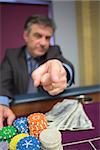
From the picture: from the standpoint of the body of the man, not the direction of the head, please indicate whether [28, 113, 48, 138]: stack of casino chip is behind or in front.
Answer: in front

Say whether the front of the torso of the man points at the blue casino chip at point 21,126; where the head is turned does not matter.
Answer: yes

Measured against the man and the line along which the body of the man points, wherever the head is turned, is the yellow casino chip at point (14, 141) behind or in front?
in front

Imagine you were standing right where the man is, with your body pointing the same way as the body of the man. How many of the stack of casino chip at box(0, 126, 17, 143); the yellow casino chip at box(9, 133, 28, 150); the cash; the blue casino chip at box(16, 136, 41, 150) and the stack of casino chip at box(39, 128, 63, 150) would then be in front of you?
5

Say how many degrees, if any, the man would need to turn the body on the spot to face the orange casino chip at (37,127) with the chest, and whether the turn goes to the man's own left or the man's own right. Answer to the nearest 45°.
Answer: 0° — they already face it

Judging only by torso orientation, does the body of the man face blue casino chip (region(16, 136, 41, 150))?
yes

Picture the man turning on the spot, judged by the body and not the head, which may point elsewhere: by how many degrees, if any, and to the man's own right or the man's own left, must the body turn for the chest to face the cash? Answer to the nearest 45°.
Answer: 0° — they already face it

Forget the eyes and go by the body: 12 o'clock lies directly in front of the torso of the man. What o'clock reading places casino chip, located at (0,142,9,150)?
The casino chip is roughly at 12 o'clock from the man.

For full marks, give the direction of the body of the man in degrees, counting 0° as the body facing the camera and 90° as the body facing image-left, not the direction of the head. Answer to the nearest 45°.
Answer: approximately 0°

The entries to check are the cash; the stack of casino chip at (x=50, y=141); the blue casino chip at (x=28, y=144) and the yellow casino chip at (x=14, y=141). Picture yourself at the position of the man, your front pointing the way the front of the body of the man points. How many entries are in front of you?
4

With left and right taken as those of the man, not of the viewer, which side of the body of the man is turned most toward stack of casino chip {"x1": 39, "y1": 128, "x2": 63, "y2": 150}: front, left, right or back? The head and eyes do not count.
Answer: front

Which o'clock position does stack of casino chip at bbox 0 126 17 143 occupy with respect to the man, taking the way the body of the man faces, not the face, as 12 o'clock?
The stack of casino chip is roughly at 12 o'clock from the man.
